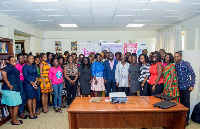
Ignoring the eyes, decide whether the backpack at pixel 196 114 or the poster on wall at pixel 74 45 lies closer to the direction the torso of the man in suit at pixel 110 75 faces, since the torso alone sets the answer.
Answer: the backpack

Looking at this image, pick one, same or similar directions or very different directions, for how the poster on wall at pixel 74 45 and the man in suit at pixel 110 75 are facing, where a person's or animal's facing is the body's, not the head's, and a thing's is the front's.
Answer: same or similar directions

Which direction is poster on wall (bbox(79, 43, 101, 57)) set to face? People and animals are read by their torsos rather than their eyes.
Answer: toward the camera

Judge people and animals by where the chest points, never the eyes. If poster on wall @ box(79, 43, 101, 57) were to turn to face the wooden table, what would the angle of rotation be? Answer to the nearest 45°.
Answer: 0° — it already faces it

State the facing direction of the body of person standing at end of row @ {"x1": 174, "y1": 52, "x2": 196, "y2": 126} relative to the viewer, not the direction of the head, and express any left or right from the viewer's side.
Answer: facing the viewer and to the left of the viewer

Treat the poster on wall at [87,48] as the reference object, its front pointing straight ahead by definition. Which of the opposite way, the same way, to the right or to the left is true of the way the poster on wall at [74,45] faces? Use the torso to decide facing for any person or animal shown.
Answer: the same way

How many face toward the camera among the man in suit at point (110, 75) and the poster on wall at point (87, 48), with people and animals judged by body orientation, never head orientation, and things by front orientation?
2

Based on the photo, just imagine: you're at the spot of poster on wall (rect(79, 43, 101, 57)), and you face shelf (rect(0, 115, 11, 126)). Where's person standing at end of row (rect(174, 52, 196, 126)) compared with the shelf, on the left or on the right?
left

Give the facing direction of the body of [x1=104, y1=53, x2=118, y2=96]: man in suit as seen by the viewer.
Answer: toward the camera

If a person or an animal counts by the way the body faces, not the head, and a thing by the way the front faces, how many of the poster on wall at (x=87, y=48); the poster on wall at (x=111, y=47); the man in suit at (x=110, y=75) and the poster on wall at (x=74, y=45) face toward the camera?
4

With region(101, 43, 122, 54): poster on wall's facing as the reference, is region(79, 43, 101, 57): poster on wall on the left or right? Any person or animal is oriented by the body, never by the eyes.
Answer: on its right
